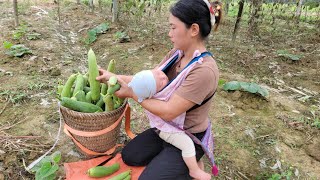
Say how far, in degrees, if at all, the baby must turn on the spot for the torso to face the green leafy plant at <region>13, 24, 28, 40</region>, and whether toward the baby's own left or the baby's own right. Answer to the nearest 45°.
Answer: approximately 135° to the baby's own left

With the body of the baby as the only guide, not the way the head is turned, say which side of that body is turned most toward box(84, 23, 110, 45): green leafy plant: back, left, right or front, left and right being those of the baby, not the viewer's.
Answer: left

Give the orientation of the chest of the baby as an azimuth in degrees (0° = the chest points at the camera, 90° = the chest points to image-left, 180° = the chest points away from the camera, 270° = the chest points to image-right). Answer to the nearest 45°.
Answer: approximately 270°

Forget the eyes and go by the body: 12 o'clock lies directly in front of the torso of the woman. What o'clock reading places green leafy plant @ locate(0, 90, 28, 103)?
The green leafy plant is roughly at 1 o'clock from the woman.

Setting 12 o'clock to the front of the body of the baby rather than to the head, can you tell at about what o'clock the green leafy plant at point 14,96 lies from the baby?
The green leafy plant is roughly at 7 o'clock from the baby.

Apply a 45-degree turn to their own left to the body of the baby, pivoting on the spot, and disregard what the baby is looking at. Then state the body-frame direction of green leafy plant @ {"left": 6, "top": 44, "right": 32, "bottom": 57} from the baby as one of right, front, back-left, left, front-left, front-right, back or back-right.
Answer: left

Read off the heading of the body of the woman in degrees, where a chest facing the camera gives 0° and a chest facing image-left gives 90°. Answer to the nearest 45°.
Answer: approximately 90°

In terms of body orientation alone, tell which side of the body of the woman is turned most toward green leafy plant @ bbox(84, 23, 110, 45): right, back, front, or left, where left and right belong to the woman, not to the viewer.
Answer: right

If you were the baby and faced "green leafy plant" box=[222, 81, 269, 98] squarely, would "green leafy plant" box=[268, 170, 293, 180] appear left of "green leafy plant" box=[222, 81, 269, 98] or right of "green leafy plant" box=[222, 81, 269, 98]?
right

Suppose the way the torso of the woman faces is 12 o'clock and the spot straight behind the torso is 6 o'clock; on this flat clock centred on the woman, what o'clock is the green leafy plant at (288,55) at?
The green leafy plant is roughly at 4 o'clock from the woman.

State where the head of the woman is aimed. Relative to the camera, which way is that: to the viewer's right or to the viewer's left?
to the viewer's left
